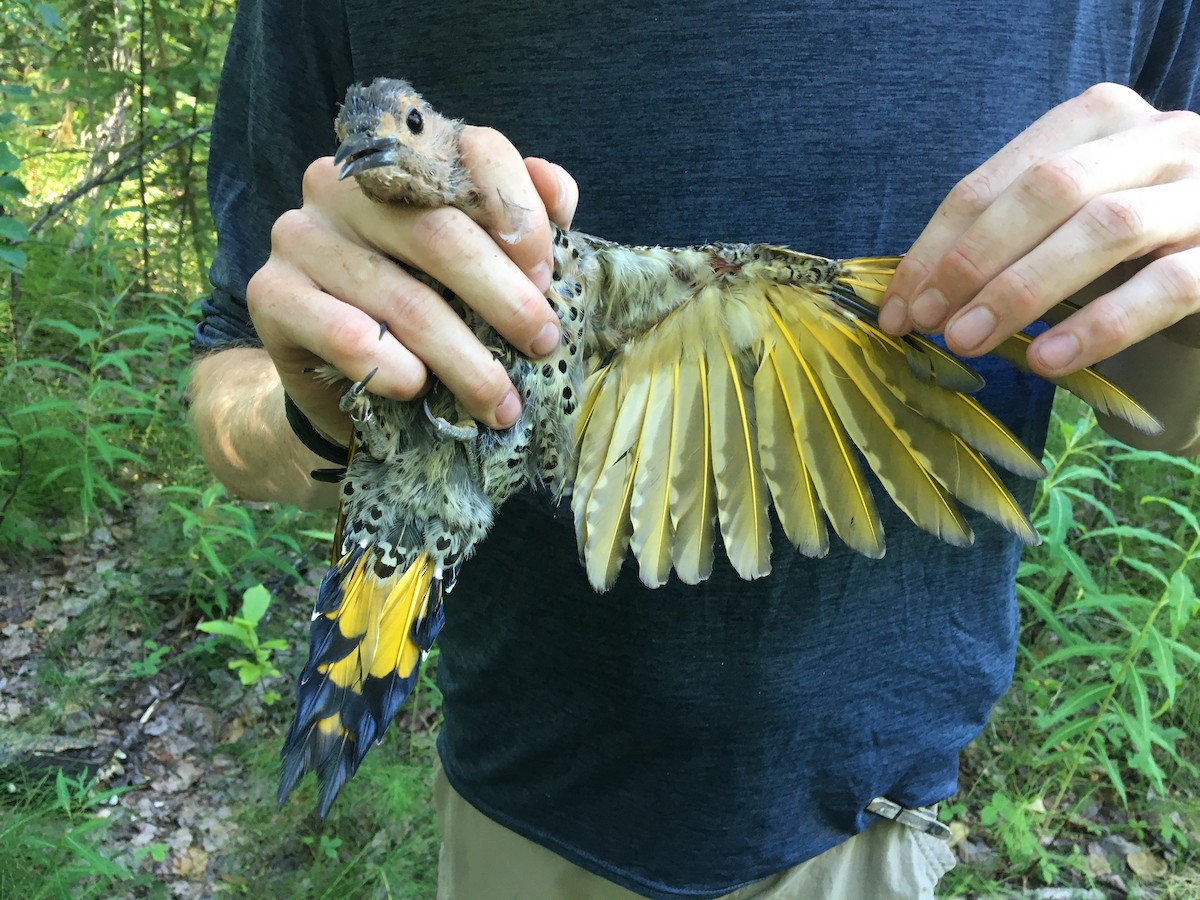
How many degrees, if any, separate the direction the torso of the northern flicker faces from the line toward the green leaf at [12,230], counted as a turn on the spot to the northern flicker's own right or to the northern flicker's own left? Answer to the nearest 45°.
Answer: approximately 90° to the northern flicker's own right

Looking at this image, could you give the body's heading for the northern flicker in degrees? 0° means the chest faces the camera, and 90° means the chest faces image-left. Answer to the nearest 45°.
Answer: approximately 45°

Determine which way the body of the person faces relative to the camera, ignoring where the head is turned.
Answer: toward the camera

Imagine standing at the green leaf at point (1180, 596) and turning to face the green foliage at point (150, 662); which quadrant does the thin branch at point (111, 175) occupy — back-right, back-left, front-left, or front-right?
front-right

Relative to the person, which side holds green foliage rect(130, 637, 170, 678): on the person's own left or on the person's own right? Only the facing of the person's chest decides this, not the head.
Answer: on the person's own right

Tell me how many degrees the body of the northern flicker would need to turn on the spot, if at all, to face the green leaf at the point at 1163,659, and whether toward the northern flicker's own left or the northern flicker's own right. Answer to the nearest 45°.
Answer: approximately 180°
